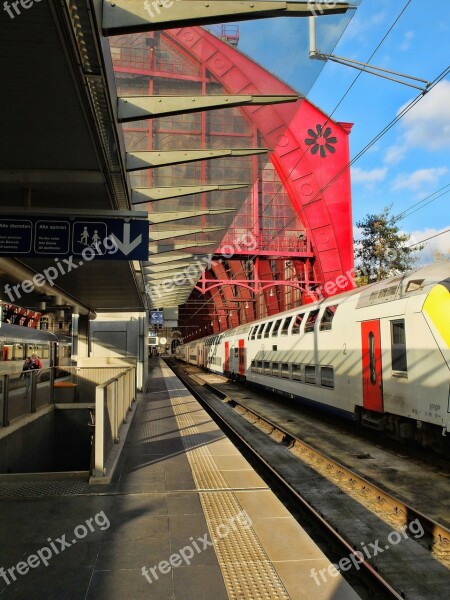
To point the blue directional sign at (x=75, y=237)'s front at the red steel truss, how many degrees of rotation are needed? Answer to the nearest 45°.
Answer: approximately 135° to its left

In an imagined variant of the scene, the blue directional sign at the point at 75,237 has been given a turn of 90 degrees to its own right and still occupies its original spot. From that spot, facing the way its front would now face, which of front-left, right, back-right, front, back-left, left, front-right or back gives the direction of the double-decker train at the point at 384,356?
back

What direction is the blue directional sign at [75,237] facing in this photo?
toward the camera

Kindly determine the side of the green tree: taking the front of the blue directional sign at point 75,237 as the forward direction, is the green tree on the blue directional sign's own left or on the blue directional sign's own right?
on the blue directional sign's own left
